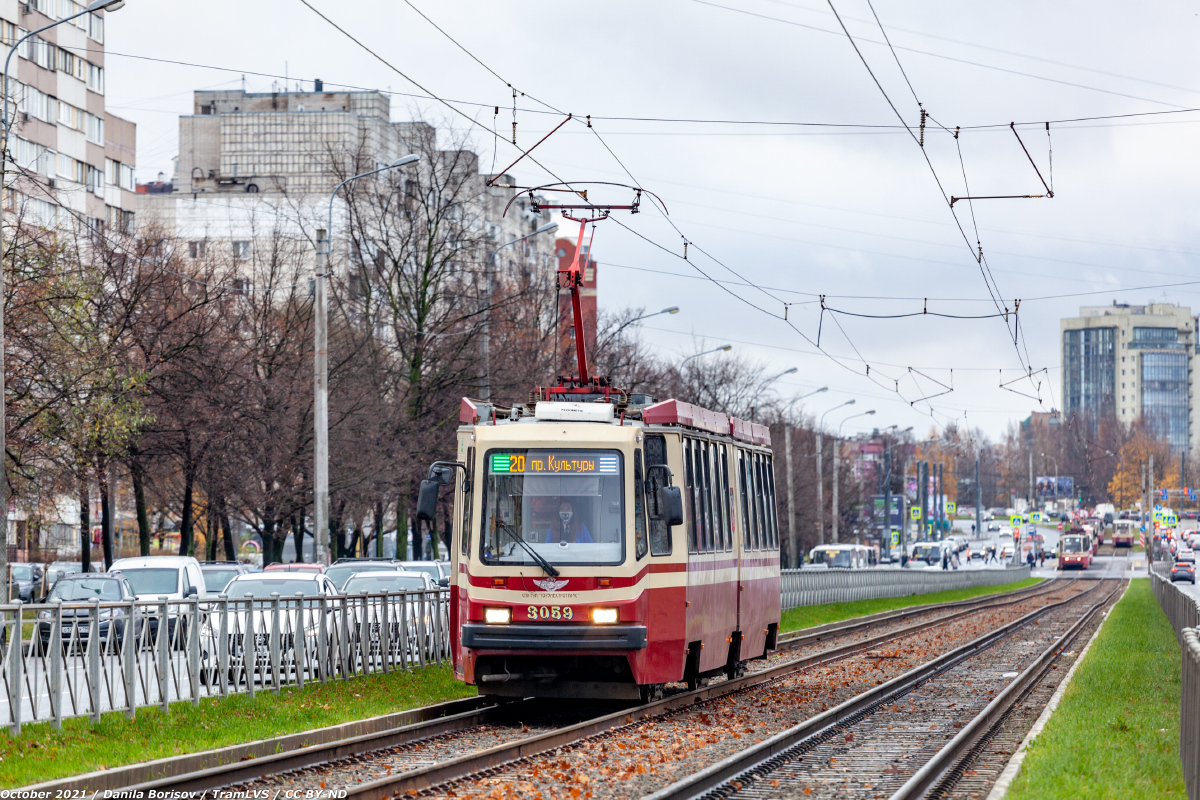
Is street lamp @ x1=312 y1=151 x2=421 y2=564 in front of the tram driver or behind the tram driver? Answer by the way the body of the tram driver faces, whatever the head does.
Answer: behind

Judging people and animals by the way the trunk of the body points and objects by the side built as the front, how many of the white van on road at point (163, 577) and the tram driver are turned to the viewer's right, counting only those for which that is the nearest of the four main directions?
0

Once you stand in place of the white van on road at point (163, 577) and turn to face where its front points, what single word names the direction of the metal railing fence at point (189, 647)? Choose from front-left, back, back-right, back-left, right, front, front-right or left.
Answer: front-left

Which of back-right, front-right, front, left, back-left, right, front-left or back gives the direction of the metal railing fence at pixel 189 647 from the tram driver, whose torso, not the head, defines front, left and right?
right

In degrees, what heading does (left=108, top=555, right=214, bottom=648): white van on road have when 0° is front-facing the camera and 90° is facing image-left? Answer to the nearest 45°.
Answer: approximately 45°

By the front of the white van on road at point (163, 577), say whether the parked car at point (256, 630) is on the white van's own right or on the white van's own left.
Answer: on the white van's own left

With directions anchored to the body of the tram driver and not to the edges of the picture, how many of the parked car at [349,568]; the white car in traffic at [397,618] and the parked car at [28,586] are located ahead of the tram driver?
0

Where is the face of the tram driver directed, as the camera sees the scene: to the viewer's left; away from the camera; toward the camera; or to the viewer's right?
toward the camera

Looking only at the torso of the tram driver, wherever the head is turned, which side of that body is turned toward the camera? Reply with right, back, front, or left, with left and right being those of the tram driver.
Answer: front

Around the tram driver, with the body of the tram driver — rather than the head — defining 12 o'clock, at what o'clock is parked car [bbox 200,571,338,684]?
The parked car is roughly at 4 o'clock from the tram driver.
